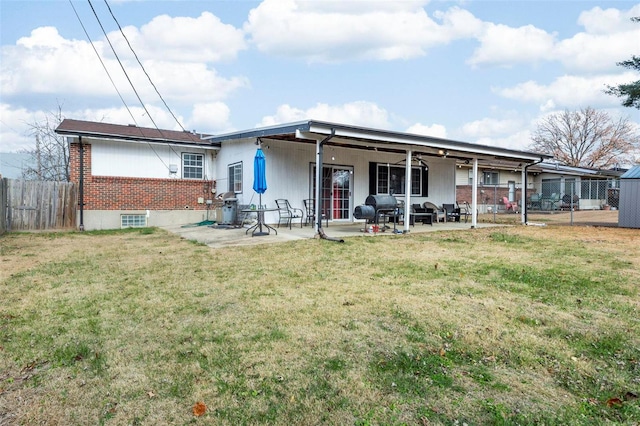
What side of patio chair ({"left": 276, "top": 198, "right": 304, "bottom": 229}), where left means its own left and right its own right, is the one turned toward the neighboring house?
left

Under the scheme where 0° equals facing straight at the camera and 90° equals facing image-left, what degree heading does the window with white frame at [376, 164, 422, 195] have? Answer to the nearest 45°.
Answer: approximately 0°
